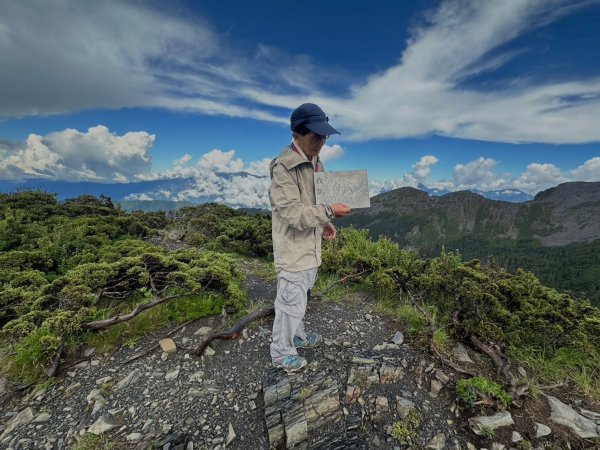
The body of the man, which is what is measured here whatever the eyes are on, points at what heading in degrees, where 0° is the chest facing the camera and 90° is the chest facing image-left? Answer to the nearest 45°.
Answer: approximately 270°

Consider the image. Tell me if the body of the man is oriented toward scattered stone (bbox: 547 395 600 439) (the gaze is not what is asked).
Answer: yes

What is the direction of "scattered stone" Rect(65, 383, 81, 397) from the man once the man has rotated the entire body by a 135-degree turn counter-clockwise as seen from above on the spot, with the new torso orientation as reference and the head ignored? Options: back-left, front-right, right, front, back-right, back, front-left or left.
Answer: front-left

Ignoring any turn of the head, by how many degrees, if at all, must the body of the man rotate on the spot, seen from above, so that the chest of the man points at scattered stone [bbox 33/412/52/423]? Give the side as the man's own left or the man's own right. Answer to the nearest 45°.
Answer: approximately 180°

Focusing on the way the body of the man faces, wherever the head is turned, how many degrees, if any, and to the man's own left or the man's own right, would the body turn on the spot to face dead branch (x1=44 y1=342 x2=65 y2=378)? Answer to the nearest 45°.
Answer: approximately 180°

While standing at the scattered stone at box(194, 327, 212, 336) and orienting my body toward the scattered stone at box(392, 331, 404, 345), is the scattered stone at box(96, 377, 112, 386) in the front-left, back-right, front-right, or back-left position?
back-right
